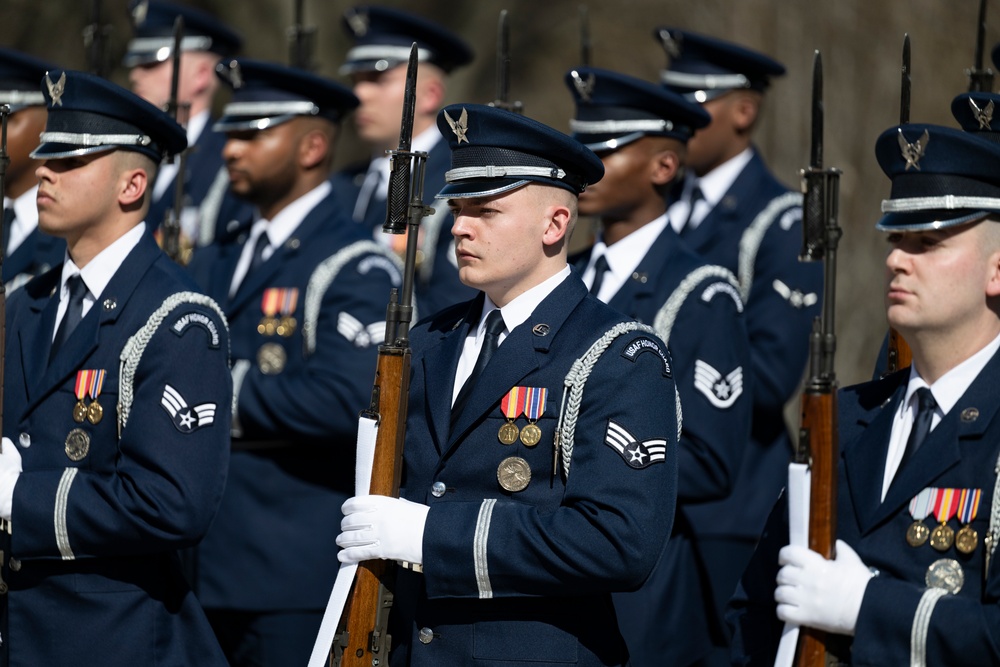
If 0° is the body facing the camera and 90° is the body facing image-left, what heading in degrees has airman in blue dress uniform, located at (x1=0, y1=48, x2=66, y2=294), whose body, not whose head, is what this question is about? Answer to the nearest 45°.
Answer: approximately 45°

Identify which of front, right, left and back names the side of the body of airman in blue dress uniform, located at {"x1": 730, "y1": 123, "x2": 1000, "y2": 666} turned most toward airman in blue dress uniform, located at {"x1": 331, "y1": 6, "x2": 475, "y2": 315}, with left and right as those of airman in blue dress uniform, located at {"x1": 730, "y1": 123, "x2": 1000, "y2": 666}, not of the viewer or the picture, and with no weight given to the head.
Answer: right

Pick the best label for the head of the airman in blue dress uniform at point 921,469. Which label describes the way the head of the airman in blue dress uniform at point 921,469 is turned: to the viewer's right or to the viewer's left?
to the viewer's left

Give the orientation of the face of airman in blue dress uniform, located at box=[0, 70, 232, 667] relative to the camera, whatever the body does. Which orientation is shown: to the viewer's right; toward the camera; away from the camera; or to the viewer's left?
to the viewer's left

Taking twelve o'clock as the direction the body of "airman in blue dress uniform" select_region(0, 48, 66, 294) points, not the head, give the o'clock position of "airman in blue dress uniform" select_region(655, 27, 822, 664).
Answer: "airman in blue dress uniform" select_region(655, 27, 822, 664) is roughly at 8 o'clock from "airman in blue dress uniform" select_region(0, 48, 66, 294).

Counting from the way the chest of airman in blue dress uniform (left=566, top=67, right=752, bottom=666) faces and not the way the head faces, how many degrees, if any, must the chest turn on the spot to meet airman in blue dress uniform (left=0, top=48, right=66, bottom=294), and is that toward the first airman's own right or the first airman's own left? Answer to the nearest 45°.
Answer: approximately 45° to the first airman's own right

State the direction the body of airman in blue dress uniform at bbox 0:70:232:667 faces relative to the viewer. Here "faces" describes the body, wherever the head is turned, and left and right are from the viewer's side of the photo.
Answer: facing the viewer and to the left of the viewer

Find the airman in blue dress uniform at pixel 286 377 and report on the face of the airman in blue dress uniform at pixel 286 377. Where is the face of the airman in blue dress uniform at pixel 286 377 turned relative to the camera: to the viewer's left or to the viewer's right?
to the viewer's left

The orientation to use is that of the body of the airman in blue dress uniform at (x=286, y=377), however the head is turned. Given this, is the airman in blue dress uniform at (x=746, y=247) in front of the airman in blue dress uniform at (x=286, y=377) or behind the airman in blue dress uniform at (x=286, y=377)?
behind

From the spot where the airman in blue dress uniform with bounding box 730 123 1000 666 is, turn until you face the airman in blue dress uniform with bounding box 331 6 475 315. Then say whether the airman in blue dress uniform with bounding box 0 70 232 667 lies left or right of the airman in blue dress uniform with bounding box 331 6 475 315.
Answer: left

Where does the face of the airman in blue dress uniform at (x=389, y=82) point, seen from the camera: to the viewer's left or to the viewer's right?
to the viewer's left

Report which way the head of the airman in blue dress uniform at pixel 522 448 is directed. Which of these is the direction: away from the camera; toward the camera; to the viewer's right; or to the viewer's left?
to the viewer's left
